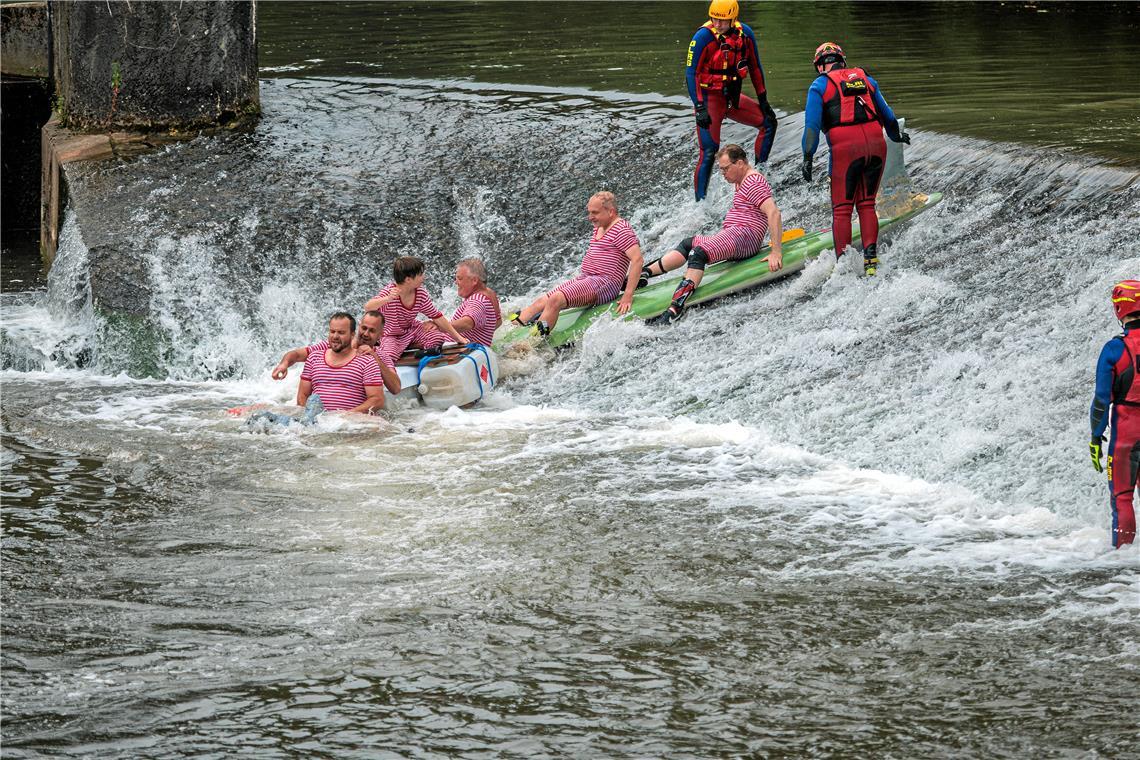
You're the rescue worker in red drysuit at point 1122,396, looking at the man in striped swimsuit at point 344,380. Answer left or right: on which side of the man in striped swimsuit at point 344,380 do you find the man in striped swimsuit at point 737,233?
right

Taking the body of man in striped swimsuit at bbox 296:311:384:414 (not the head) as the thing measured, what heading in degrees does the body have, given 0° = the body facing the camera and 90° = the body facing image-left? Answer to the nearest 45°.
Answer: approximately 0°

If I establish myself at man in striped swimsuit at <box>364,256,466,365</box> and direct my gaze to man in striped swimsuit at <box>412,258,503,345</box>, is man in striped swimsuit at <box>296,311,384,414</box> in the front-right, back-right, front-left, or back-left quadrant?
back-right

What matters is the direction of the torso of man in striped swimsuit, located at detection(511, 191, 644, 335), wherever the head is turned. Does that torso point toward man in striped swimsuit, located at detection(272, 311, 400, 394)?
yes

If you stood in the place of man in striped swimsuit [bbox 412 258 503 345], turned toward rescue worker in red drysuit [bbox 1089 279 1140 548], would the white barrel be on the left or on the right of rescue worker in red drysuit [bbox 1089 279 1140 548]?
right

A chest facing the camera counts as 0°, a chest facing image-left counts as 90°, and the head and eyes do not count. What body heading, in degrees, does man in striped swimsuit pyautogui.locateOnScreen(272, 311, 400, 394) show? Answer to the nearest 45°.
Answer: approximately 45°
